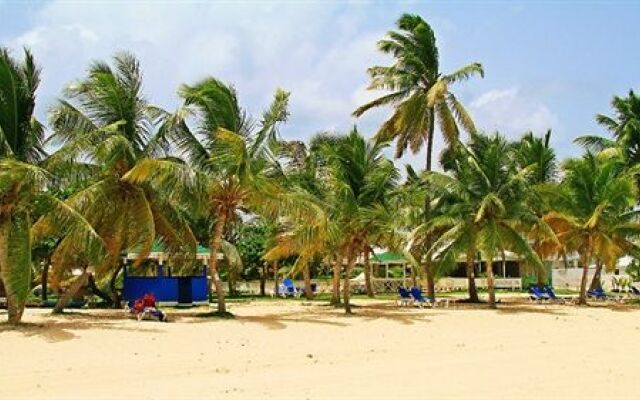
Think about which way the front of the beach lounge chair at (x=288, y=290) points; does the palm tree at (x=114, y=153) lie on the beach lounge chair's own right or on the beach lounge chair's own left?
on the beach lounge chair's own right

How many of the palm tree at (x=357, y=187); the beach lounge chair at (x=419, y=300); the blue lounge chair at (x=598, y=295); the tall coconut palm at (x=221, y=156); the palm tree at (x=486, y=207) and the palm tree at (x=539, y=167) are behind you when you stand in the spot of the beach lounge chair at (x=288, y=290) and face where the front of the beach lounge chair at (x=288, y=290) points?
0

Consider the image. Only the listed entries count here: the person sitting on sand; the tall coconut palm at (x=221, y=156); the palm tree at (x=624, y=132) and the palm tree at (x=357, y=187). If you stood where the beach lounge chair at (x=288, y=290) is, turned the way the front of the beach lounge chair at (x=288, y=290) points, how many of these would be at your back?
0

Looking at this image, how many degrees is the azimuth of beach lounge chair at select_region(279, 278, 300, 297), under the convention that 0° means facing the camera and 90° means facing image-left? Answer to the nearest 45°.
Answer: approximately 315°

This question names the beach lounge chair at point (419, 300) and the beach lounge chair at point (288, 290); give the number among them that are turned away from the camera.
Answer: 0

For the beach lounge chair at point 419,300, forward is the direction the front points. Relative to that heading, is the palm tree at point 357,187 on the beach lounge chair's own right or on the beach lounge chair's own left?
on the beach lounge chair's own right

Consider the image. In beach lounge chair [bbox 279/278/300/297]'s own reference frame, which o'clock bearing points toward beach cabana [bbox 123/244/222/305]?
The beach cabana is roughly at 2 o'clock from the beach lounge chair.

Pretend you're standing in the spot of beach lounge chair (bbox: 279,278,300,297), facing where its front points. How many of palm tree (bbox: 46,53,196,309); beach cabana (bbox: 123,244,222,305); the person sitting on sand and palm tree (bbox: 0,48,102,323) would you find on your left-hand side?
0

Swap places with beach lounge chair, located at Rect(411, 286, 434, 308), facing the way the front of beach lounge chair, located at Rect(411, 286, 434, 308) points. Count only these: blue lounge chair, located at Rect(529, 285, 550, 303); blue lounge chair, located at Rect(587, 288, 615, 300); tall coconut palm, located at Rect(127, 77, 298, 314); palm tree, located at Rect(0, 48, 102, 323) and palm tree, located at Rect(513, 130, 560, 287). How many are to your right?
2

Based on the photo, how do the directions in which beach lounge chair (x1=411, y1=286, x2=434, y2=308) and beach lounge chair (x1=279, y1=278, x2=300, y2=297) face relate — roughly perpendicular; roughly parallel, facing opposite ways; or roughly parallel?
roughly parallel

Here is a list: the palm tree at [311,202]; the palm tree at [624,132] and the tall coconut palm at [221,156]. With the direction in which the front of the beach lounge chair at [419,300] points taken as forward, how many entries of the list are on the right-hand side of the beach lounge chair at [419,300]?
2

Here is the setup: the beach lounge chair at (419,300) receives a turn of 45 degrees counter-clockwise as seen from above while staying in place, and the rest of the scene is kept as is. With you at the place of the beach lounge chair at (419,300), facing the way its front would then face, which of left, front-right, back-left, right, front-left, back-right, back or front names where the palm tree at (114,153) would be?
back-right

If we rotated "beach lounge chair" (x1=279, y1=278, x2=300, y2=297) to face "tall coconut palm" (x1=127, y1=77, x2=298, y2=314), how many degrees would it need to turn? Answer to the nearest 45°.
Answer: approximately 45° to its right

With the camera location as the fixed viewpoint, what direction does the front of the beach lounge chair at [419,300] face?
facing the viewer and to the right of the viewer

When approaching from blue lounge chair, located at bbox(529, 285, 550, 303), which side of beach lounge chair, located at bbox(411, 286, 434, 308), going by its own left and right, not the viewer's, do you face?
front

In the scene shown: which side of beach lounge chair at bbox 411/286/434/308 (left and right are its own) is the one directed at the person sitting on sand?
right

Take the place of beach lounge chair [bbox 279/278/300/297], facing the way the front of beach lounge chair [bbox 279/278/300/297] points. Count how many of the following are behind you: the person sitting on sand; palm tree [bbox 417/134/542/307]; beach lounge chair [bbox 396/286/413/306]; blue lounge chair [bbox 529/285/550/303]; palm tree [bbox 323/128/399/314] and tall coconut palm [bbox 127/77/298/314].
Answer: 0
